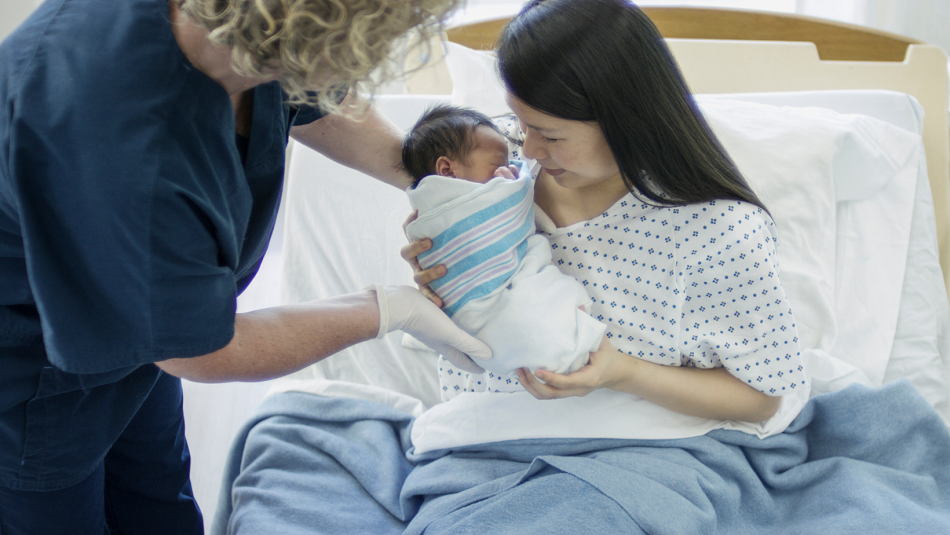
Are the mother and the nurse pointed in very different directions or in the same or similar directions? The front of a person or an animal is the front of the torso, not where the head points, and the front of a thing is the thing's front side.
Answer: very different directions

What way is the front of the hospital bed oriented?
toward the camera

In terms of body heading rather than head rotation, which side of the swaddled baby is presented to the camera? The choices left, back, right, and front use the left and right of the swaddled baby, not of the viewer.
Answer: right

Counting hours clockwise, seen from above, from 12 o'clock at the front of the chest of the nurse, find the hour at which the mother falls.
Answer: The mother is roughly at 12 o'clock from the nurse.

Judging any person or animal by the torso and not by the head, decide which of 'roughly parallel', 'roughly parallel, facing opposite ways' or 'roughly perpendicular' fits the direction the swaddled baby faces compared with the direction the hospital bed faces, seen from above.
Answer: roughly perpendicular

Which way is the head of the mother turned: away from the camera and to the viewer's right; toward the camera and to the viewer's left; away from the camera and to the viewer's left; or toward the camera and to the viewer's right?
toward the camera and to the viewer's left

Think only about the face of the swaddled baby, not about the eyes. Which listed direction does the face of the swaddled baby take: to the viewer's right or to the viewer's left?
to the viewer's right

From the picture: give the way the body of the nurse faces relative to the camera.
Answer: to the viewer's right

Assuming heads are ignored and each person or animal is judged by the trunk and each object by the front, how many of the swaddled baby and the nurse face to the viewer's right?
2

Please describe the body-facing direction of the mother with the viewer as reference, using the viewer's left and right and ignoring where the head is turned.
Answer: facing the viewer and to the left of the viewer

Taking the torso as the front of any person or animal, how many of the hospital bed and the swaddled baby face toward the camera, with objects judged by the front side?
1
